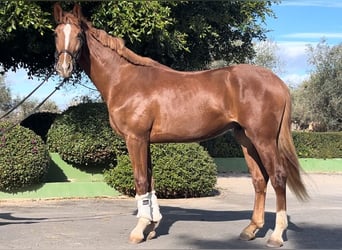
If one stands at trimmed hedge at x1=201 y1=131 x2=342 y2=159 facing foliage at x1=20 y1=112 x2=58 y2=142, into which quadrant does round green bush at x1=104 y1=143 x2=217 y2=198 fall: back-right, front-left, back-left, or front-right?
front-left

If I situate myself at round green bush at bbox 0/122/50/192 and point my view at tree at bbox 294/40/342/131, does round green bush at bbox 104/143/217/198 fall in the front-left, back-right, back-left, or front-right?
front-right

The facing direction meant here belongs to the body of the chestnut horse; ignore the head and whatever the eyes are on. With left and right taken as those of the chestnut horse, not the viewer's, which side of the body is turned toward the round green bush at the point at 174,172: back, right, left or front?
right

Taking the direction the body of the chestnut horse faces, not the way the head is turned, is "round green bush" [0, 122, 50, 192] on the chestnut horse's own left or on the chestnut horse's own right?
on the chestnut horse's own right

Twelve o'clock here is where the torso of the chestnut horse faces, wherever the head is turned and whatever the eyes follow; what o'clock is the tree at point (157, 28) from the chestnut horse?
The tree is roughly at 3 o'clock from the chestnut horse.

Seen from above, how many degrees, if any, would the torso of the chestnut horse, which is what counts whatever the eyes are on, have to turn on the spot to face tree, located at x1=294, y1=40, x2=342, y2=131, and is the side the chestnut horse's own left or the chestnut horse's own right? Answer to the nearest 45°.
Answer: approximately 90° to the chestnut horse's own right

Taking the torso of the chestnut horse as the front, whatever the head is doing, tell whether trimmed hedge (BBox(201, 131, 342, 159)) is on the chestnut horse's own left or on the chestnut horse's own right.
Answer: on the chestnut horse's own right

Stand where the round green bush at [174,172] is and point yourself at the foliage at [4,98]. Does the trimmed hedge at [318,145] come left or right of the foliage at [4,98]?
right

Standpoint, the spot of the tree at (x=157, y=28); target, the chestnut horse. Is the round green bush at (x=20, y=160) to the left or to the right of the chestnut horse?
right

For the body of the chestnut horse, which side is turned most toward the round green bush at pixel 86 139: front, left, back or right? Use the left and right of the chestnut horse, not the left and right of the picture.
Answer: right

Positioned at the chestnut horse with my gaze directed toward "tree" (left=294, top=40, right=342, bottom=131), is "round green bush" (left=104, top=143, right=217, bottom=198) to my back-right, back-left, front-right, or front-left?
front-left

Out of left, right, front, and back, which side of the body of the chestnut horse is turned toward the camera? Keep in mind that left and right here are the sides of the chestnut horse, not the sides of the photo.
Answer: left
